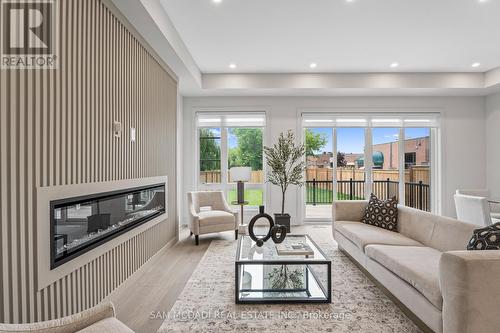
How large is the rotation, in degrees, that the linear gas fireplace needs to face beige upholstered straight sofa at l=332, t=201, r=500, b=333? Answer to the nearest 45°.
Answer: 0° — it already faces it

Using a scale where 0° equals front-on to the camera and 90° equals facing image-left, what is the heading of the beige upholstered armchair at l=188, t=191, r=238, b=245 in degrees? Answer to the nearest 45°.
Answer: approximately 315°

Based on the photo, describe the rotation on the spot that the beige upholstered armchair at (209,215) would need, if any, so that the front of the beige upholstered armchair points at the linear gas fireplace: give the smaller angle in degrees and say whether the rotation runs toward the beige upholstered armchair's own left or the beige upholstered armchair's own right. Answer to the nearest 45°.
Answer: approximately 45° to the beige upholstered armchair's own right

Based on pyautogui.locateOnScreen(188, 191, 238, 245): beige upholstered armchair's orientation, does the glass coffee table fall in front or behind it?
in front

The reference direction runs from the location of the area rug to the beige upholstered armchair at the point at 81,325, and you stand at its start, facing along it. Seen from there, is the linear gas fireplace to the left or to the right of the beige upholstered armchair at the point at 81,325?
right

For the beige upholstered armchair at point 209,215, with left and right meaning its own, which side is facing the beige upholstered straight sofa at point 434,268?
front

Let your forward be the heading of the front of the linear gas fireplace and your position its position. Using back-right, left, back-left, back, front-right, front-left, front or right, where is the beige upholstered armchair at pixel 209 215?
left

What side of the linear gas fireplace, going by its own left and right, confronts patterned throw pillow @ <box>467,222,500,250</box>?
front

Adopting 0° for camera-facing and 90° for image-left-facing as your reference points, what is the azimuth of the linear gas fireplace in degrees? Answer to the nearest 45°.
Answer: approximately 315°

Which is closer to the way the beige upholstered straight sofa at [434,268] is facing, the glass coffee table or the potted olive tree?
the glass coffee table

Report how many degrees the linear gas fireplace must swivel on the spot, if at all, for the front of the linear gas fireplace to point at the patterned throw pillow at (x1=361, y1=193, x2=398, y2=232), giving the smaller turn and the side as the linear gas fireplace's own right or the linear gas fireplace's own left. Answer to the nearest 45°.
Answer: approximately 45° to the linear gas fireplace's own left

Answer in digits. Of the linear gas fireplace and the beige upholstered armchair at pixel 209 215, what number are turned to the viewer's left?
0

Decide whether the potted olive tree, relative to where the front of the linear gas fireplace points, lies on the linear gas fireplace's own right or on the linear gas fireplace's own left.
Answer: on the linear gas fireplace's own left

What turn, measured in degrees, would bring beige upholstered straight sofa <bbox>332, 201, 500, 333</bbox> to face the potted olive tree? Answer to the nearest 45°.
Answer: approximately 90° to its right

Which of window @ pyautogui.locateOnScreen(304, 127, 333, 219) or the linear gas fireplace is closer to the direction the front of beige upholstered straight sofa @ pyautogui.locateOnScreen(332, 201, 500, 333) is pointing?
the linear gas fireplace

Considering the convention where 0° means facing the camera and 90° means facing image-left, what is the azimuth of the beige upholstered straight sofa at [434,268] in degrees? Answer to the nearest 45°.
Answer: approximately 45°
